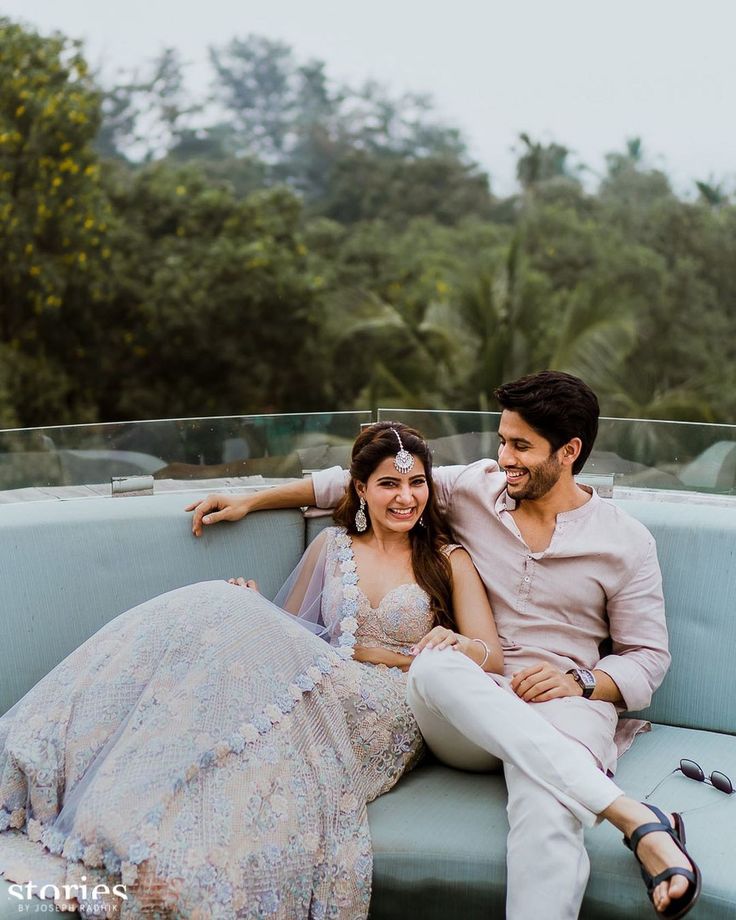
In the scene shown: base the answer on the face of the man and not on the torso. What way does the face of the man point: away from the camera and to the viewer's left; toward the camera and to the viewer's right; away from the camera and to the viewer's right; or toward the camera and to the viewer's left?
toward the camera and to the viewer's left

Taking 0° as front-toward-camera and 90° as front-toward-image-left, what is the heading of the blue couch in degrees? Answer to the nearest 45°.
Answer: approximately 0°

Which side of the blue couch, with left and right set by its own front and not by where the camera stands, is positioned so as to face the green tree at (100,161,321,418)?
back

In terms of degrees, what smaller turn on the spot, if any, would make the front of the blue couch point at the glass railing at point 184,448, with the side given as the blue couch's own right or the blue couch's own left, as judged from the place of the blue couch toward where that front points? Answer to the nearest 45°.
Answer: approximately 135° to the blue couch's own right

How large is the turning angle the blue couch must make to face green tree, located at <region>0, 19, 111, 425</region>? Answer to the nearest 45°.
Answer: approximately 135° to its right

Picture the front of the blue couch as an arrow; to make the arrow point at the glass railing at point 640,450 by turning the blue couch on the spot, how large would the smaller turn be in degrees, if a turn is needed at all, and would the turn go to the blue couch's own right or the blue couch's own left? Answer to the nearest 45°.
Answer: approximately 135° to the blue couch's own left
